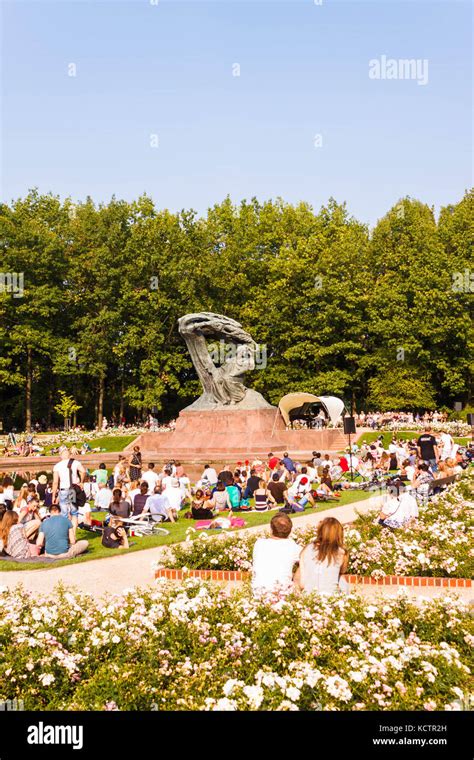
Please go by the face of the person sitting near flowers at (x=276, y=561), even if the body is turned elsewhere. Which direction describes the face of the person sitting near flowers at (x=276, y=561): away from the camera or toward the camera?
away from the camera

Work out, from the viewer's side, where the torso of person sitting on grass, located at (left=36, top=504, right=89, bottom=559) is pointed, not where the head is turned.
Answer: away from the camera

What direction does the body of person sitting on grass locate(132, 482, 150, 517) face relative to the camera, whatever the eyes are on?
away from the camera

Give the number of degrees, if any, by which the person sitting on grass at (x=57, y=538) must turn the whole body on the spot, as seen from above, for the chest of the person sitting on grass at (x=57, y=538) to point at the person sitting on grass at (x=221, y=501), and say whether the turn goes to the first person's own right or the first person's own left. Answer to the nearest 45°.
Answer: approximately 45° to the first person's own right

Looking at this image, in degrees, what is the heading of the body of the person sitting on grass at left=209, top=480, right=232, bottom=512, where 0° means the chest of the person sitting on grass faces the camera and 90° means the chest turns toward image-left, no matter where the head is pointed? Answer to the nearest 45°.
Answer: approximately 180°

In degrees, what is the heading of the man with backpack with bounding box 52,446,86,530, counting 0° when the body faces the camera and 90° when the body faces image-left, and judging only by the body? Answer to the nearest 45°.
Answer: approximately 180°

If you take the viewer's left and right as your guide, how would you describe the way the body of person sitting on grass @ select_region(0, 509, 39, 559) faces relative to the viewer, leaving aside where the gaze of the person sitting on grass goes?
facing away from the viewer and to the right of the viewer

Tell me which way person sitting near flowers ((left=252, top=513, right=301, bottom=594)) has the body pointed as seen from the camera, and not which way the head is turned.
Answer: away from the camera

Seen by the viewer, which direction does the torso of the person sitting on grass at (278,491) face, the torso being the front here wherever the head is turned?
away from the camera
